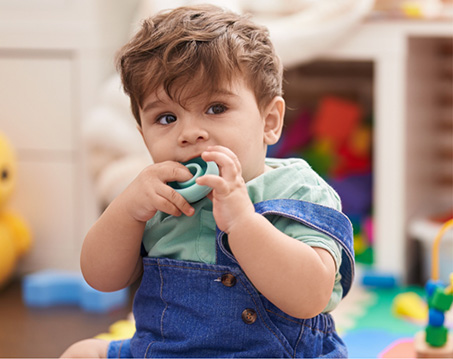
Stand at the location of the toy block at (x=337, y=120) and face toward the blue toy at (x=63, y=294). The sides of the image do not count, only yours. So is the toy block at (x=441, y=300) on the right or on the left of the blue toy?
left
